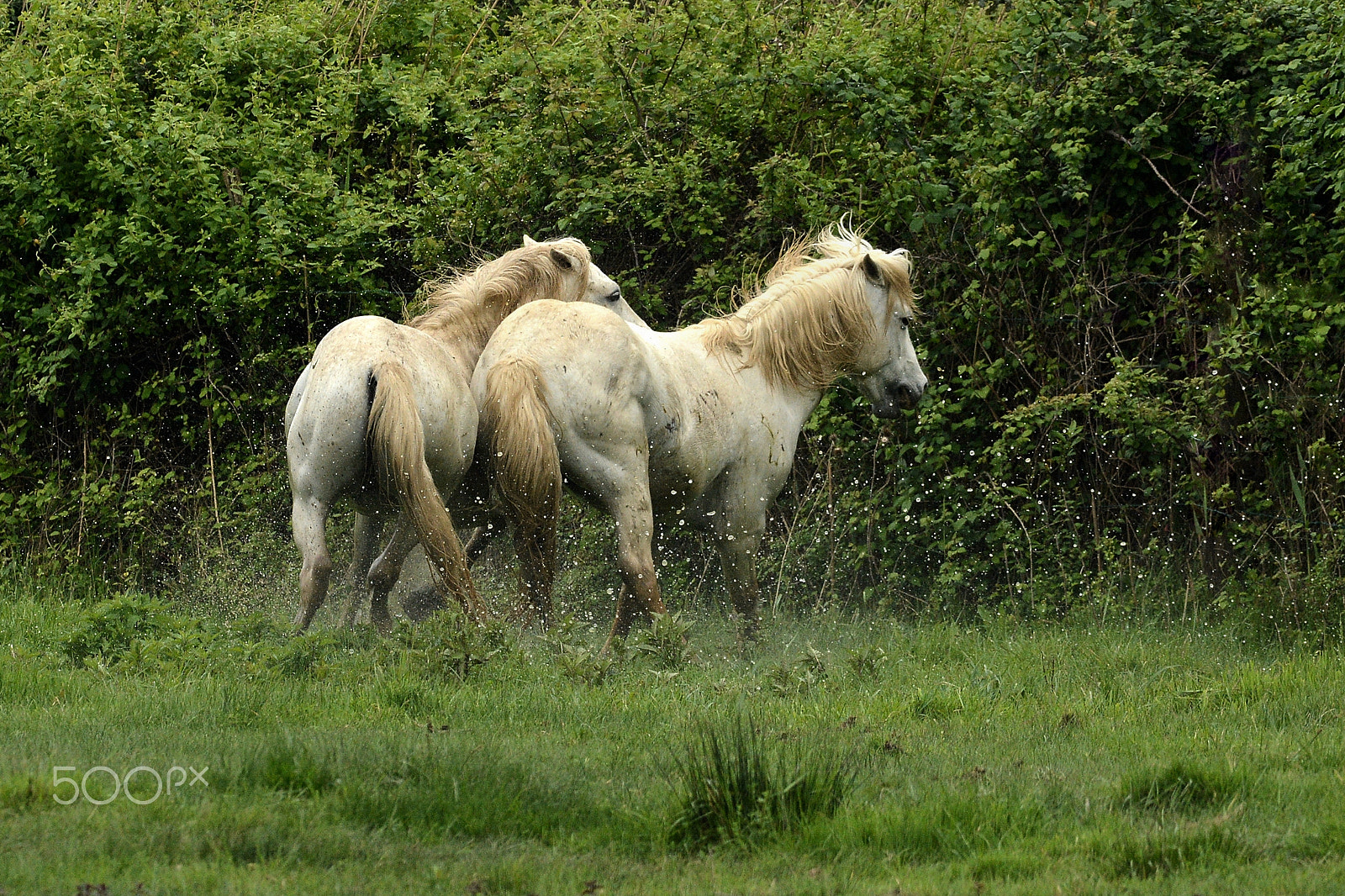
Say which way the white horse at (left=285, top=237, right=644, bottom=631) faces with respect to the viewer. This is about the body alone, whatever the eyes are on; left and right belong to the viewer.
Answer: facing away from the viewer and to the right of the viewer

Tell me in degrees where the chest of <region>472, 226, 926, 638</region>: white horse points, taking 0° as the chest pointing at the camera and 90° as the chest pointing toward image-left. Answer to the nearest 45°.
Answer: approximately 225°

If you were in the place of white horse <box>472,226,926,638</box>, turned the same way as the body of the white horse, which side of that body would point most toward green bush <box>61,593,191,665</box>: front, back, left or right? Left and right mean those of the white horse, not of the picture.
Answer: back

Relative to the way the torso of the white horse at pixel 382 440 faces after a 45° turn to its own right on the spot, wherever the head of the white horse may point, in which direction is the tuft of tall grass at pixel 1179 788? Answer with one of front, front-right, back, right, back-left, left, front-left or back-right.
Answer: front-right

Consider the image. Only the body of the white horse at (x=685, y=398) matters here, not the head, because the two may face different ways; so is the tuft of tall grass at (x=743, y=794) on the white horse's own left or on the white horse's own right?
on the white horse's own right

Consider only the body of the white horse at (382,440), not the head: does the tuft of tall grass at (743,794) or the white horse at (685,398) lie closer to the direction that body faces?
the white horse

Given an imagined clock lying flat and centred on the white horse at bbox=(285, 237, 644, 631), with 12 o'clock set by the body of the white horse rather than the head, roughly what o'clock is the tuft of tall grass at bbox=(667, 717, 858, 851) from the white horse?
The tuft of tall grass is roughly at 4 o'clock from the white horse.

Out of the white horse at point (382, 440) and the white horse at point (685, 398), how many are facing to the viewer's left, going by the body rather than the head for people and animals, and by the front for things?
0

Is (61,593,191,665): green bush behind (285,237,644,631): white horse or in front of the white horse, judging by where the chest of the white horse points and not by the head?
behind
